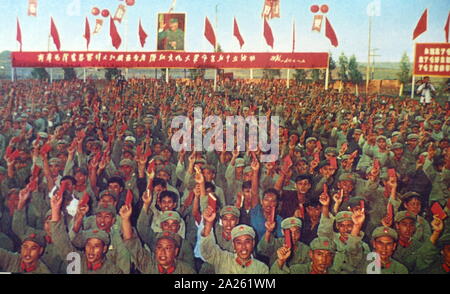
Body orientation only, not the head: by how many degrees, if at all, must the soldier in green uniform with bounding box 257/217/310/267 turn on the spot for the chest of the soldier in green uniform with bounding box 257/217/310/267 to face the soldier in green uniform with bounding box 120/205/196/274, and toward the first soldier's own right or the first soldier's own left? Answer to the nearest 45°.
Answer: approximately 90° to the first soldier's own right

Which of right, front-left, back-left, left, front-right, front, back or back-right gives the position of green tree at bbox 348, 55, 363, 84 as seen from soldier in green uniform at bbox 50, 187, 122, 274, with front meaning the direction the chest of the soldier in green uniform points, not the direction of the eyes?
back-left

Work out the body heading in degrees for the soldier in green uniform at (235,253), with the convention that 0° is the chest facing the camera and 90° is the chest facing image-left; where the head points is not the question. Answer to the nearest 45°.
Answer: approximately 0°

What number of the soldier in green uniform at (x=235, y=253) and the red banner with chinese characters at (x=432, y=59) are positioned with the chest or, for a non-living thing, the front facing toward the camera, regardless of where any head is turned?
2

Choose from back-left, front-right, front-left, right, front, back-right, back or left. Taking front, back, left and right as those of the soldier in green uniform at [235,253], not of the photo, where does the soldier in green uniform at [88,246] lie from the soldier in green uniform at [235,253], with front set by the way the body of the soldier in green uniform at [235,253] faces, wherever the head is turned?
right
